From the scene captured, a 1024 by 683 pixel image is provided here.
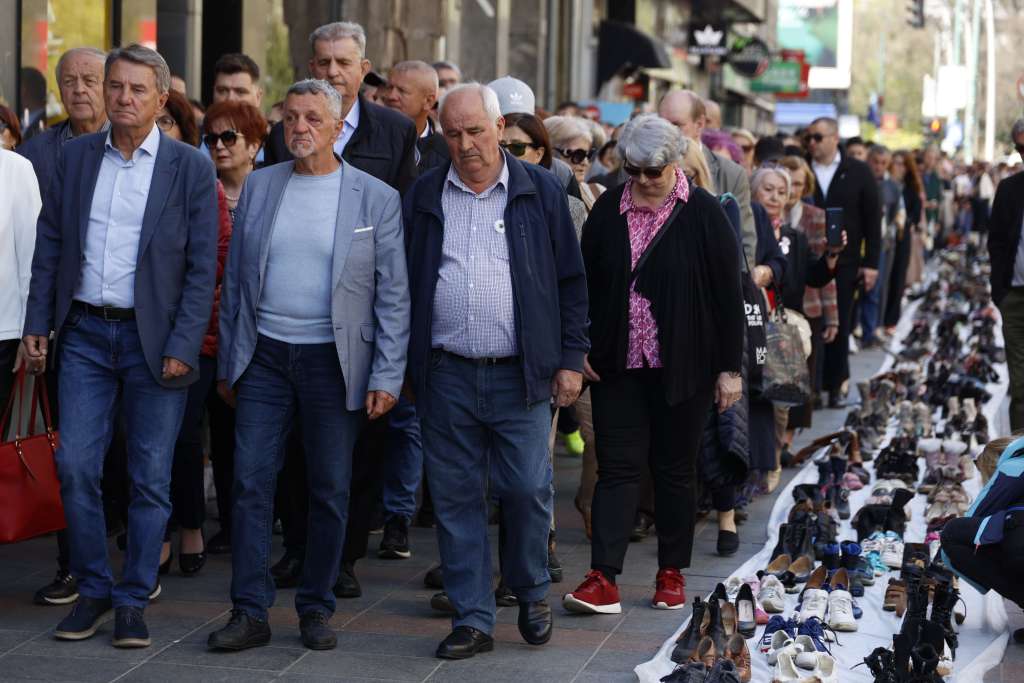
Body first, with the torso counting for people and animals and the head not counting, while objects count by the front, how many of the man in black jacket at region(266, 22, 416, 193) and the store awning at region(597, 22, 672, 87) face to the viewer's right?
1

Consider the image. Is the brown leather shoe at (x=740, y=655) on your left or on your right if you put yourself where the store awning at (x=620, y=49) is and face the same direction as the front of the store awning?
on your right

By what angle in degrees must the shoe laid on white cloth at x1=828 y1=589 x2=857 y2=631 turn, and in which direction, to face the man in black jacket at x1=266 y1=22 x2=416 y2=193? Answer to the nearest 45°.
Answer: approximately 90° to its right

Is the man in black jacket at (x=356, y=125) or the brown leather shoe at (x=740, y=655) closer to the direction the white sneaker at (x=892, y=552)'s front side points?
the brown leather shoe

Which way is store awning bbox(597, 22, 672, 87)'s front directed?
to the viewer's right

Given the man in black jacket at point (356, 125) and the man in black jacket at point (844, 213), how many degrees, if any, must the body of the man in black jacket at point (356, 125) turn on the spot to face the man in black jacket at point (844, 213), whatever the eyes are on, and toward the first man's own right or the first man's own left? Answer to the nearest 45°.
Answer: approximately 135° to the first man's own left
